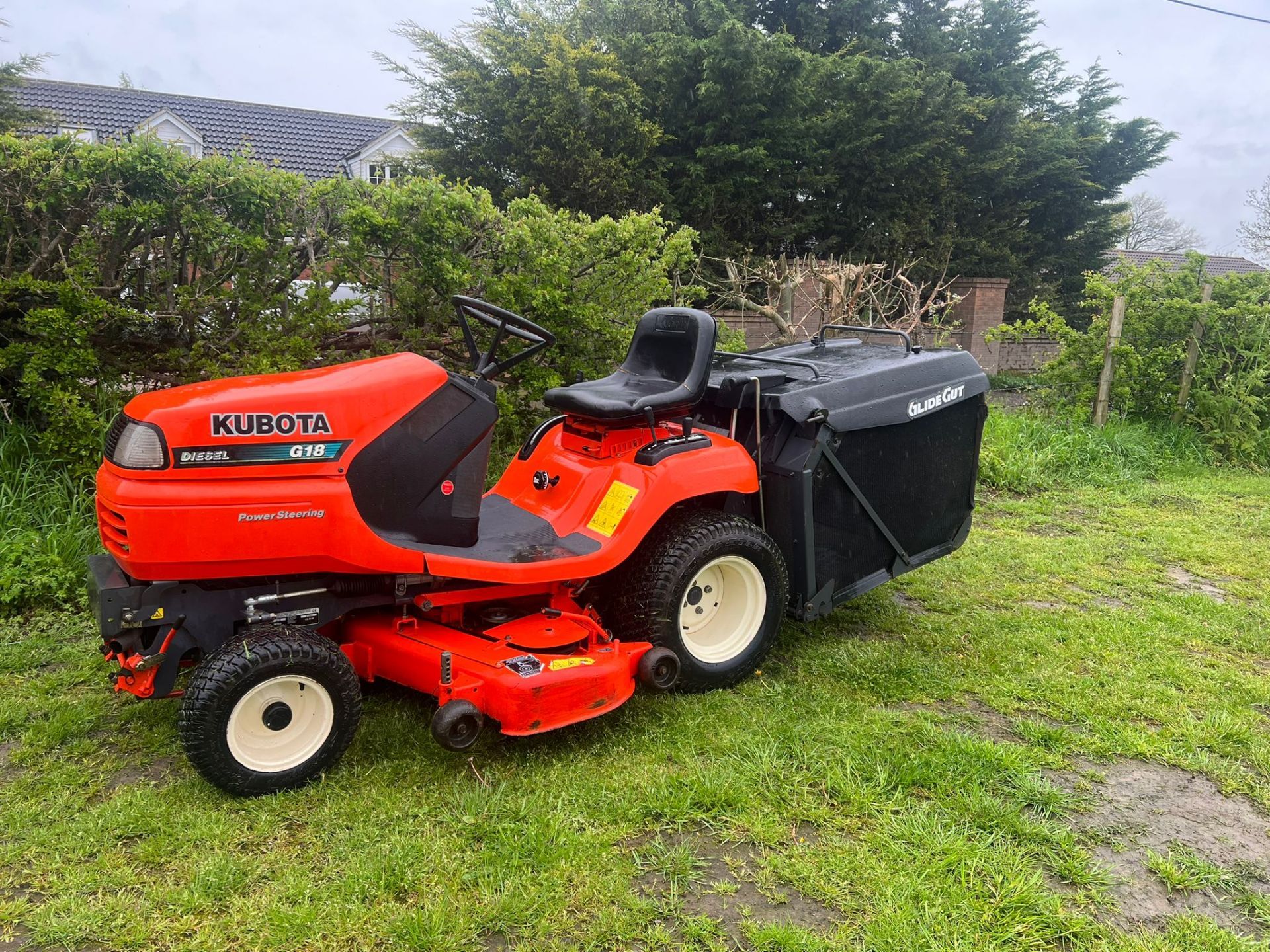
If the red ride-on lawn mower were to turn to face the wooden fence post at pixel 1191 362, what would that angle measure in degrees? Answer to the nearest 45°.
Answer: approximately 180°

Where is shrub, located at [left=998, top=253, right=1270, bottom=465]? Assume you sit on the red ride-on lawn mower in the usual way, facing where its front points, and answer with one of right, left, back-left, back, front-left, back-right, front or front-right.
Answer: back

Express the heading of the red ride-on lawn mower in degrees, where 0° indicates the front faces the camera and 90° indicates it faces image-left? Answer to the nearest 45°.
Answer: approximately 45°

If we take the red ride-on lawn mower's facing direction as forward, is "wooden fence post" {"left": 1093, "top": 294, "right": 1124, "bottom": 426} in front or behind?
behind
